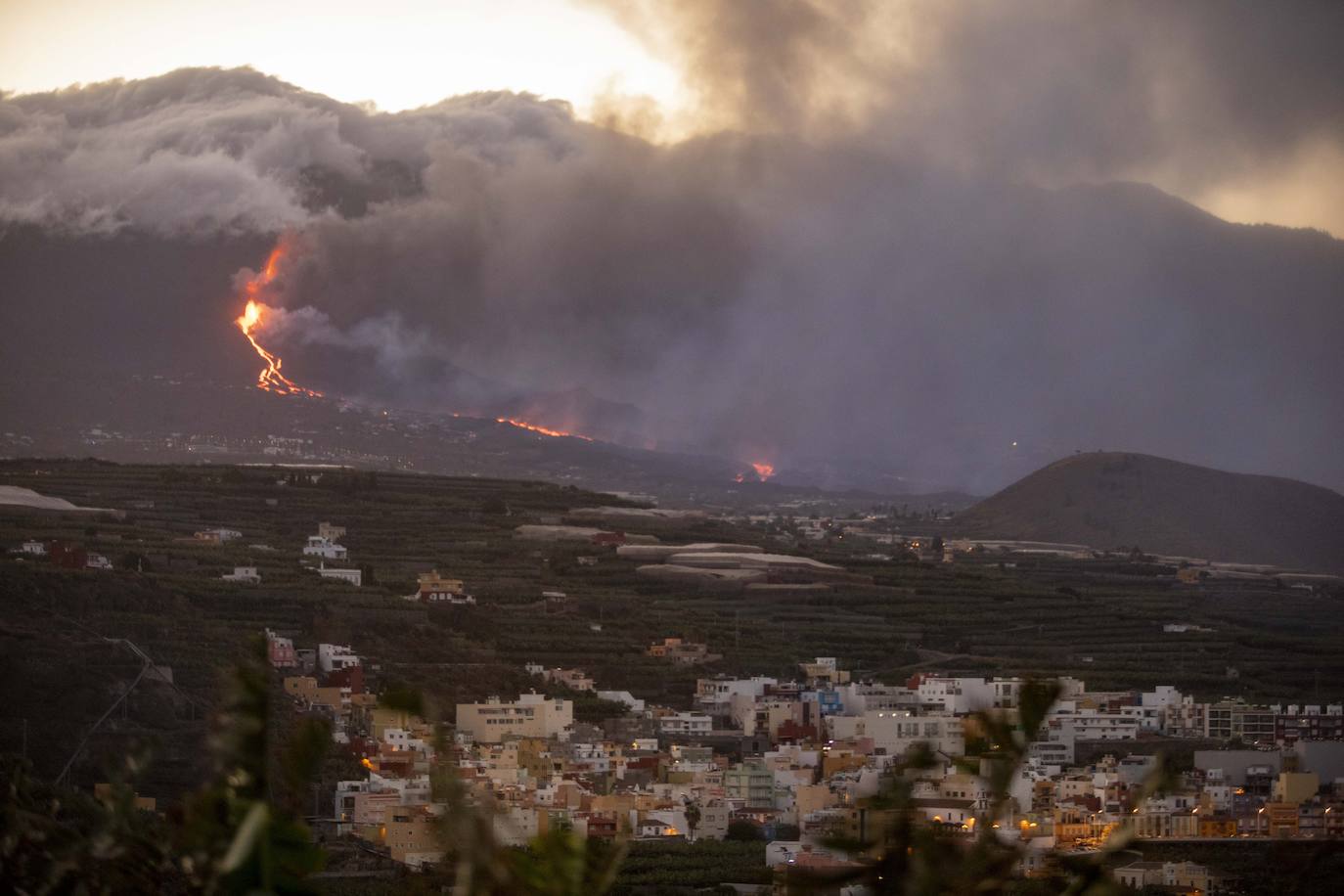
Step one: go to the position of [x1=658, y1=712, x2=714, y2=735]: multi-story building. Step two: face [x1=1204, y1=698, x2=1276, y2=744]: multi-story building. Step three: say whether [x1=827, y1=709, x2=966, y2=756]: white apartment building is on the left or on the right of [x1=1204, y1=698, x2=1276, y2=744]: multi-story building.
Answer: right

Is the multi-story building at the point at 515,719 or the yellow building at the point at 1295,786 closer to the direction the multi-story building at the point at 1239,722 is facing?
the yellow building

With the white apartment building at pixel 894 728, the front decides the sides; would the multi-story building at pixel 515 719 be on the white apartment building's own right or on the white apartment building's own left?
on the white apartment building's own right

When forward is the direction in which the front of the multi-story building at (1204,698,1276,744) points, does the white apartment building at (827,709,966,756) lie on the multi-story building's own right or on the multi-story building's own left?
on the multi-story building's own right

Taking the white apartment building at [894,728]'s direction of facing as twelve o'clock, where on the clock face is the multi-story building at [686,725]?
The multi-story building is roughly at 4 o'clock from the white apartment building.

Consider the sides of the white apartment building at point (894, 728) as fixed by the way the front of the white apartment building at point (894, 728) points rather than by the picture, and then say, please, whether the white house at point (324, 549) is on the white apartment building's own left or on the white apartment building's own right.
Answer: on the white apartment building's own right

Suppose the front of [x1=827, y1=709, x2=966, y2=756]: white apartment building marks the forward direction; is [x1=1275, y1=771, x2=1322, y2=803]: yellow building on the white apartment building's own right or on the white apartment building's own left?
on the white apartment building's own left

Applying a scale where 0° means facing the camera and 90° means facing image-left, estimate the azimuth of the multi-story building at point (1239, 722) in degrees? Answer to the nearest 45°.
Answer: approximately 0°

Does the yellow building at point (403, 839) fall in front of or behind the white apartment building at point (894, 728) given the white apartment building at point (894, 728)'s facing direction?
in front

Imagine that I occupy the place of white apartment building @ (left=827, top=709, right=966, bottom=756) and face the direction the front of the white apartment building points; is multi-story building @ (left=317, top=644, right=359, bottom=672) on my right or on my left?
on my right

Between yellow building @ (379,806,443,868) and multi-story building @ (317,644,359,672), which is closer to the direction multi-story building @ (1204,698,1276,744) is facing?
the yellow building

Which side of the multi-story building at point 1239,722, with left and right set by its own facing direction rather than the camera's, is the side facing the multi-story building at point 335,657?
right

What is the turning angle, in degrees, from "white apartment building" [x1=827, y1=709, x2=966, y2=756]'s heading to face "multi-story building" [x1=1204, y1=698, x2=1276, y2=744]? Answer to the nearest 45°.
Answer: approximately 135° to its left

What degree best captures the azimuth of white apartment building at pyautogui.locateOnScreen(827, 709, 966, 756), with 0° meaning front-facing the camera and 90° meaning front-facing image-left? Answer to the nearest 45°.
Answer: approximately 0°

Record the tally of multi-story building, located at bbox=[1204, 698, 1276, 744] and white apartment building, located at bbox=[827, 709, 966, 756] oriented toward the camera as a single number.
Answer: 2

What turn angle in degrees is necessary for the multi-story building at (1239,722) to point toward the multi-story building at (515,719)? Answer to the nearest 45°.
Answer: approximately 45° to its right
